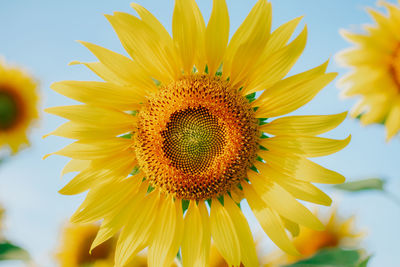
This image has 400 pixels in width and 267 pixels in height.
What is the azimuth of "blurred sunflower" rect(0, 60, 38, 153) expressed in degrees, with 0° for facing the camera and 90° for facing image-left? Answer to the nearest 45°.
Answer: approximately 0°

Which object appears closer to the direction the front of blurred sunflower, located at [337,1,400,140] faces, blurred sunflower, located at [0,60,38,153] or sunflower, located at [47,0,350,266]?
the sunflower

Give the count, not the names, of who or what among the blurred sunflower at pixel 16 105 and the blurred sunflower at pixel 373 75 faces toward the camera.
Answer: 2

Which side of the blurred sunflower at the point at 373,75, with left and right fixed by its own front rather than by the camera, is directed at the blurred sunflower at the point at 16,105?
right

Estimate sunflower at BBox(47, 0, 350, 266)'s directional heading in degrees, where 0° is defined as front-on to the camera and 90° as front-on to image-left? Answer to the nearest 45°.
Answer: approximately 0°

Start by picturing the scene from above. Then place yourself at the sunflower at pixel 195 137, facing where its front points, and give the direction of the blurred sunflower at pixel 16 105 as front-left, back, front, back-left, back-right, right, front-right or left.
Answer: back-right

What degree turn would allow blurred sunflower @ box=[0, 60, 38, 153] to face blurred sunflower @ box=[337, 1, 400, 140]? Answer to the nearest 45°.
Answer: approximately 45° to its left
